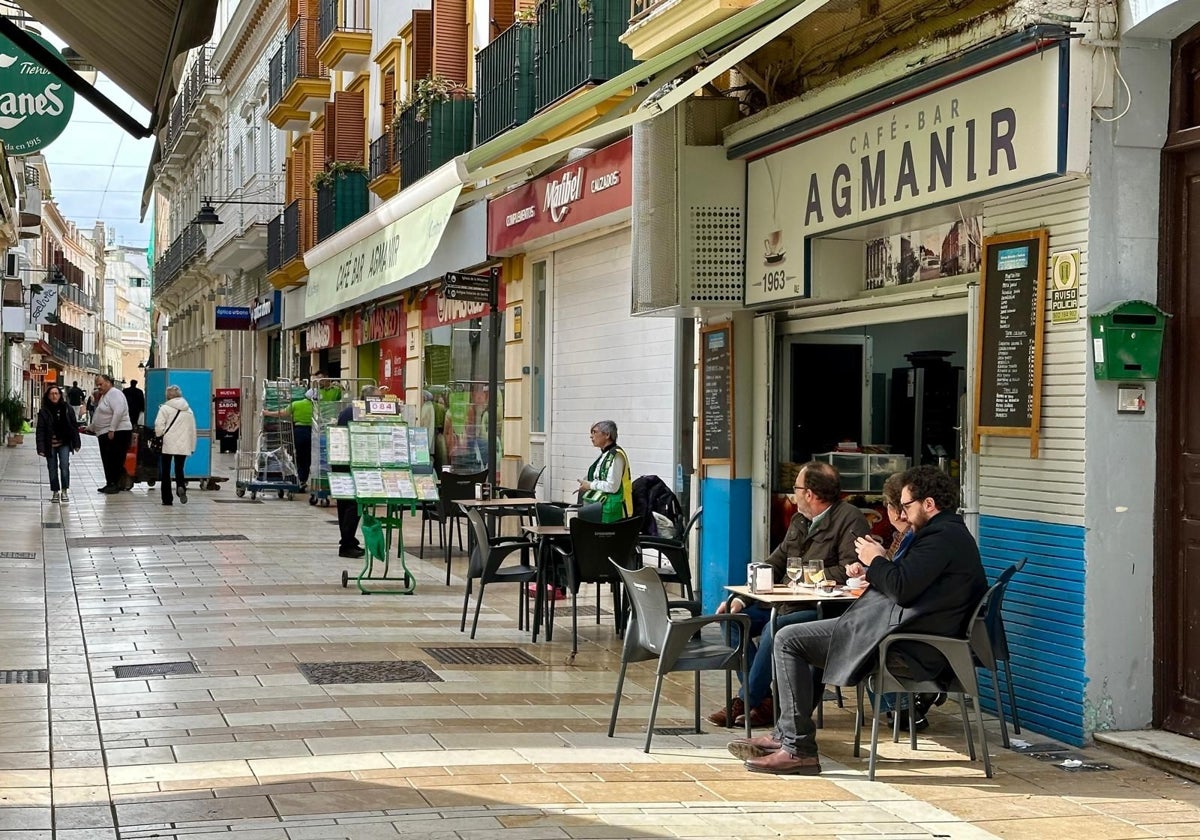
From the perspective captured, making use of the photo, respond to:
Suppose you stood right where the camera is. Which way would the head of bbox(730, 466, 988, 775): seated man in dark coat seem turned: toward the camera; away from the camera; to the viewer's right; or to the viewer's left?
to the viewer's left

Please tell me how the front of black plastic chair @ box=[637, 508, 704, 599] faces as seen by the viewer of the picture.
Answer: facing to the left of the viewer

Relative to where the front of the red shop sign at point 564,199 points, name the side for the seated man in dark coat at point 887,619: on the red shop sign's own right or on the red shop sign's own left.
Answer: on the red shop sign's own left

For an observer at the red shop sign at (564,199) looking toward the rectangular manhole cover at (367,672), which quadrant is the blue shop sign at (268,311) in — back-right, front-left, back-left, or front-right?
back-right

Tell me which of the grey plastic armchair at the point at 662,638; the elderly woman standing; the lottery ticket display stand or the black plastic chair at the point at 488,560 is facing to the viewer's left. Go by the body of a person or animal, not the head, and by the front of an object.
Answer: the elderly woman standing

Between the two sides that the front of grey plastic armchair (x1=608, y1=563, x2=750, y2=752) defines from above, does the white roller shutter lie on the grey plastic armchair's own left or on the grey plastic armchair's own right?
on the grey plastic armchair's own left

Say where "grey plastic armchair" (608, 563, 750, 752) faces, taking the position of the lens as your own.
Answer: facing away from the viewer and to the right of the viewer

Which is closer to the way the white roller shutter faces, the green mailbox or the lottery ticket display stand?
the lottery ticket display stand

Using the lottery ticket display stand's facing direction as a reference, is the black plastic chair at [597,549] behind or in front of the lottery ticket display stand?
in front

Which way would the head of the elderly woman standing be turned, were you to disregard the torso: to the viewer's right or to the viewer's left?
to the viewer's left

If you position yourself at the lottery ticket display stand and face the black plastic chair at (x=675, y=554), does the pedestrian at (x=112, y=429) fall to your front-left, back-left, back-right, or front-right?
back-left

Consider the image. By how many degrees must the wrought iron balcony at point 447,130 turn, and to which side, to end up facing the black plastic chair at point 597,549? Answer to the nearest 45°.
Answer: approximately 45° to its left

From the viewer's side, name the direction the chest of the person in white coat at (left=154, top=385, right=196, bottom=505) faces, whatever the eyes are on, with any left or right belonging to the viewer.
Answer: facing away from the viewer
